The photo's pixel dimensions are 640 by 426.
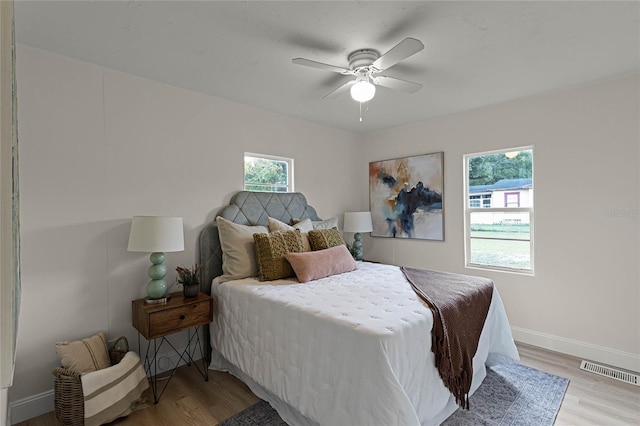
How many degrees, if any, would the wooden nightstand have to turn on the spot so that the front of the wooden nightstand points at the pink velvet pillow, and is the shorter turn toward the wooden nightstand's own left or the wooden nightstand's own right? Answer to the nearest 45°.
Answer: approximately 45° to the wooden nightstand's own left

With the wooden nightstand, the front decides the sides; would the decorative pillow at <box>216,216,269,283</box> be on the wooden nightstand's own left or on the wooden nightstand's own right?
on the wooden nightstand's own left

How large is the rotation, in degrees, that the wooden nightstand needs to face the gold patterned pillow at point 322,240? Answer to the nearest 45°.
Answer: approximately 45° to its left

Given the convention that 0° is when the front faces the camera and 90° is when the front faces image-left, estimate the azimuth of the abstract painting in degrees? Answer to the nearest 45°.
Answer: approximately 45°

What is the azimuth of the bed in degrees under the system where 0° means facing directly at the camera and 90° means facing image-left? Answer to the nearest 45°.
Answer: approximately 315°

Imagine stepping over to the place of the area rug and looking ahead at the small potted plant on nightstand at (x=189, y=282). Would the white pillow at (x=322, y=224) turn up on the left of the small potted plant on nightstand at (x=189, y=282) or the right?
right

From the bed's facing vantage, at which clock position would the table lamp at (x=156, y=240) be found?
The table lamp is roughly at 5 o'clock from the bed.
